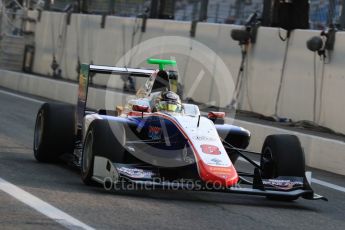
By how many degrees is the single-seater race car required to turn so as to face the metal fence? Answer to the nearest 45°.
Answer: approximately 135° to its left
